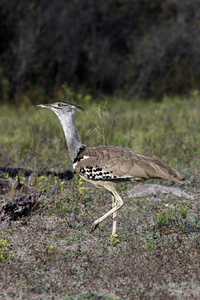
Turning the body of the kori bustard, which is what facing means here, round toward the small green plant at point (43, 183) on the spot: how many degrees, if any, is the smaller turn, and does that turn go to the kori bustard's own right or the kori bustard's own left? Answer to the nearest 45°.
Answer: approximately 45° to the kori bustard's own right

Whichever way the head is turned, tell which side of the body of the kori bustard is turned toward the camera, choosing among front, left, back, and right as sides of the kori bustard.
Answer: left
